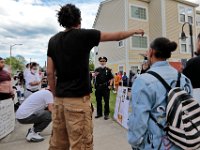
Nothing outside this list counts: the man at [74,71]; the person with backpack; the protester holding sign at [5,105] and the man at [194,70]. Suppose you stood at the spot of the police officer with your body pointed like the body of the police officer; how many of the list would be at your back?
0

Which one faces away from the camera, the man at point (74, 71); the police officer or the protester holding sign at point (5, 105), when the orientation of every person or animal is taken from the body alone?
the man

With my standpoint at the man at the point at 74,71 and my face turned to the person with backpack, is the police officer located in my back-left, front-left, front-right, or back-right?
back-left

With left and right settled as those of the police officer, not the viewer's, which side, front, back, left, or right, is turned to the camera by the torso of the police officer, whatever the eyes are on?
front

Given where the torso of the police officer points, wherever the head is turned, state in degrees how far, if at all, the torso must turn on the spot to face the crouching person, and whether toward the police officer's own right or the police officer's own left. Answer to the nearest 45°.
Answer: approximately 45° to the police officer's own right

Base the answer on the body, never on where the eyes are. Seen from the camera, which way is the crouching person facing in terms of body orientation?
to the viewer's right

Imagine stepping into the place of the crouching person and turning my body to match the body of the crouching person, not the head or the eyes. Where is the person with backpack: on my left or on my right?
on my right

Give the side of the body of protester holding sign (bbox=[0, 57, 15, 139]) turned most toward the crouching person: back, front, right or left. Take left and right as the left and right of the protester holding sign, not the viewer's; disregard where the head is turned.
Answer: front

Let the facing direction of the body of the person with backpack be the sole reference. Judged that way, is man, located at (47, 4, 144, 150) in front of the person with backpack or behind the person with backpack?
in front

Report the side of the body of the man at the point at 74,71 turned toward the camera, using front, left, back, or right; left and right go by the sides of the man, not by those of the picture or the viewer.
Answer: back

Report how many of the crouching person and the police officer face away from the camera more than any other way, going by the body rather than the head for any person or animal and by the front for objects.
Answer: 0
